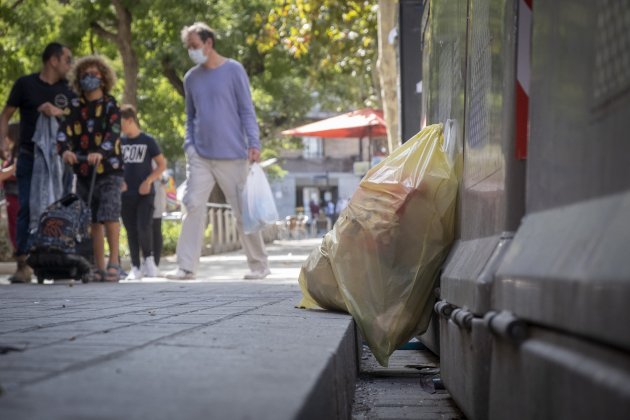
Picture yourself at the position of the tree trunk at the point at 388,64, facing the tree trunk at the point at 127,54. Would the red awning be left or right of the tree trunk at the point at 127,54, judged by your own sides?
right

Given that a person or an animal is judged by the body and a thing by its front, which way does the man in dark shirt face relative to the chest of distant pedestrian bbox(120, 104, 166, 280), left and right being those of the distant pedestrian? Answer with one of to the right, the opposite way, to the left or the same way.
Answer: to the left

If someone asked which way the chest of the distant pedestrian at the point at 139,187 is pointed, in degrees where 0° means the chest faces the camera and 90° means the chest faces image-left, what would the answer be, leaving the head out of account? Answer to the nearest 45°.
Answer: approximately 45°

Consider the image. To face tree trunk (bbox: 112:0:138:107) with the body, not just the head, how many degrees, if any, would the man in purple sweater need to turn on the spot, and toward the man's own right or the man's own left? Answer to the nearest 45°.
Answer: approximately 135° to the man's own right

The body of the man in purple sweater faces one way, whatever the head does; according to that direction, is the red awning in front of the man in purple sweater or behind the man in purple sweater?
behind

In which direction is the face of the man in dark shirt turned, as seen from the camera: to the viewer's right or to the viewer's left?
to the viewer's right

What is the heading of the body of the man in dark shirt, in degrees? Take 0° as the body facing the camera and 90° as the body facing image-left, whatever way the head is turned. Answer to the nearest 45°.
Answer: approximately 315°
